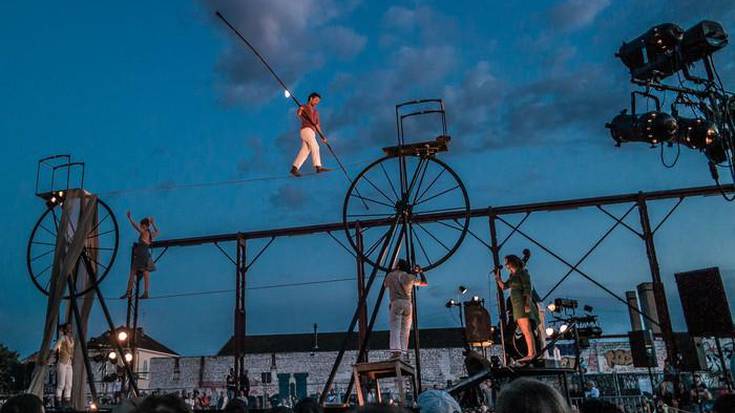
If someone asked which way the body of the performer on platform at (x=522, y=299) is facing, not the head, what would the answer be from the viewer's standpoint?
to the viewer's left

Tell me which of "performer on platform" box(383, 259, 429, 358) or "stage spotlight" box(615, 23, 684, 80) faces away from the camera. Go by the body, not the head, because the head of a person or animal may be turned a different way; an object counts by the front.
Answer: the performer on platform

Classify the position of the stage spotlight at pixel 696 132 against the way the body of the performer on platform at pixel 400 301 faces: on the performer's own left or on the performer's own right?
on the performer's own right

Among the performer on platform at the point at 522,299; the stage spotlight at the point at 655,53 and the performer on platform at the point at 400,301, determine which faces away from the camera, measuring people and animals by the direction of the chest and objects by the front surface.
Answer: the performer on platform at the point at 400,301

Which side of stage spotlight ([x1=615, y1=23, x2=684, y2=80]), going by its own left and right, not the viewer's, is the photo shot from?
left

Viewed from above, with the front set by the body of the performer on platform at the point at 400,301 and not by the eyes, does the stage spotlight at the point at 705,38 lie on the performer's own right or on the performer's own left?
on the performer's own right

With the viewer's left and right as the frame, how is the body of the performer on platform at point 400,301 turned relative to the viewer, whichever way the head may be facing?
facing away from the viewer

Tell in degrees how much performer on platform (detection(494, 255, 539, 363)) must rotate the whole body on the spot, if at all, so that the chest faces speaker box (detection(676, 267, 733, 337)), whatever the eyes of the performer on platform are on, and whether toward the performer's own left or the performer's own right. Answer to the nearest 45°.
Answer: approximately 180°

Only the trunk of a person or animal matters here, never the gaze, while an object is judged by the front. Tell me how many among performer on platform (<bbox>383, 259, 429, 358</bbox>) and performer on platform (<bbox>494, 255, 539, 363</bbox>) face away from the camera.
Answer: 1
